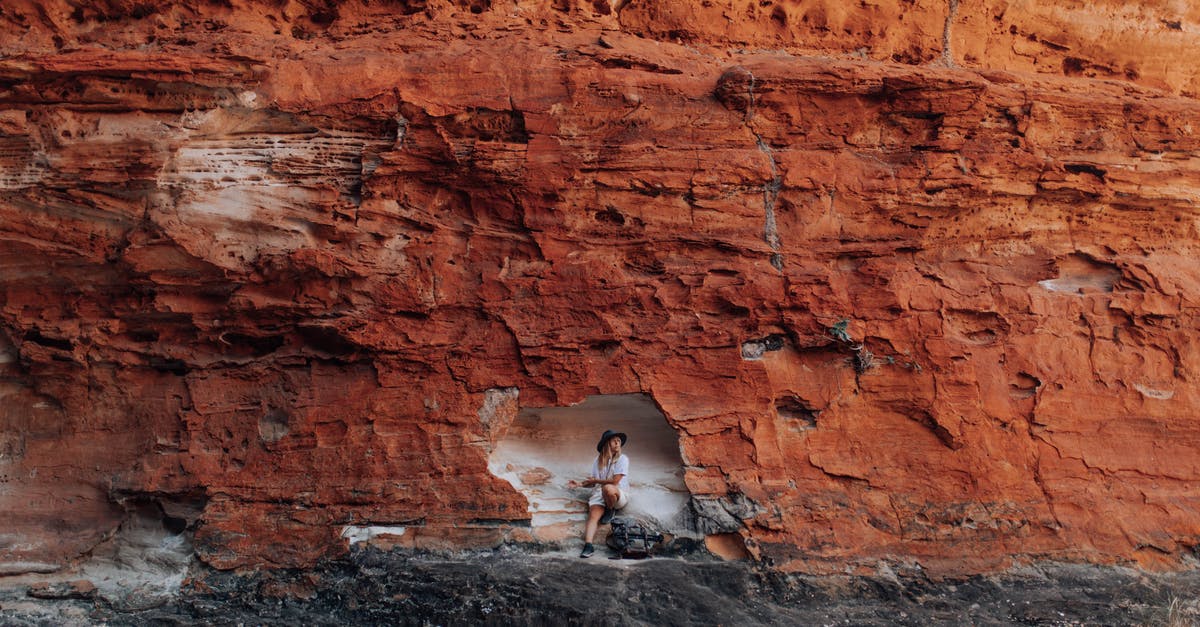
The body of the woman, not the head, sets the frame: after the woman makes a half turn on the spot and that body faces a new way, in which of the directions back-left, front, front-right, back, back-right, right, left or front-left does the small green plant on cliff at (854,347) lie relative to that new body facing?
front-right

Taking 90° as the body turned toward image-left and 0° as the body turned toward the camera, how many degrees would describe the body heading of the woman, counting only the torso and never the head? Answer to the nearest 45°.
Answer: approximately 45°
